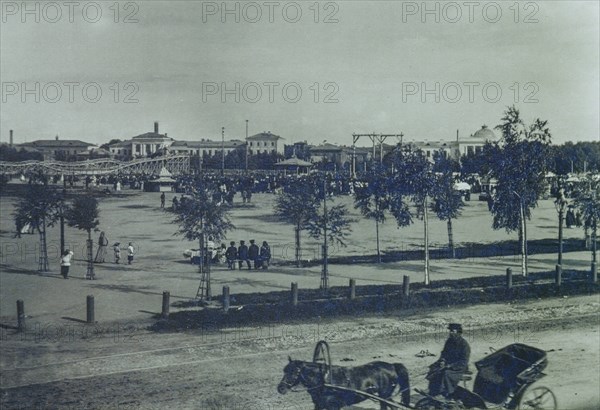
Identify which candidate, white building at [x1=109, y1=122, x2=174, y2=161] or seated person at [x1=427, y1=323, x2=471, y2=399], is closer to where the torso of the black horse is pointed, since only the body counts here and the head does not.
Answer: the white building

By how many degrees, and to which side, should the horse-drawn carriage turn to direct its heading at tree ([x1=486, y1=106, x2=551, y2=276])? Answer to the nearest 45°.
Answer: approximately 90° to its right

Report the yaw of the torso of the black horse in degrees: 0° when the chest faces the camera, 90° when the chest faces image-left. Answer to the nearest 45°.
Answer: approximately 90°

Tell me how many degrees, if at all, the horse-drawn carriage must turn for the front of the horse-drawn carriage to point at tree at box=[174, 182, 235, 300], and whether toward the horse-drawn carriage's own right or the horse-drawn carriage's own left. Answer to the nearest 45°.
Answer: approximately 45° to the horse-drawn carriage's own right

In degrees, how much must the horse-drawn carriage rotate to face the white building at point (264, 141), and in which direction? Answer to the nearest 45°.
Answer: approximately 90° to its right

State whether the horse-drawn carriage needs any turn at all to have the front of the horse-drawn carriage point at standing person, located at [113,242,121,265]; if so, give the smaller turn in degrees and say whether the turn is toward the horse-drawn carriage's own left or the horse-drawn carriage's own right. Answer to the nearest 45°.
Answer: approximately 45° to the horse-drawn carriage's own right

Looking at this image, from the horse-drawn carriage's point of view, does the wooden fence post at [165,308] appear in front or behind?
in front

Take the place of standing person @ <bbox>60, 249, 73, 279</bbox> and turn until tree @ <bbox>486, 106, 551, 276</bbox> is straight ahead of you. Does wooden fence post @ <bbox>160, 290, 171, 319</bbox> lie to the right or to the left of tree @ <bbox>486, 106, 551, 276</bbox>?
right

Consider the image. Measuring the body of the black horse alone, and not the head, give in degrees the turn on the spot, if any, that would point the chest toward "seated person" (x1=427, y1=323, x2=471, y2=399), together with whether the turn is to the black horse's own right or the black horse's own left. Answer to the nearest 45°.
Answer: approximately 180°

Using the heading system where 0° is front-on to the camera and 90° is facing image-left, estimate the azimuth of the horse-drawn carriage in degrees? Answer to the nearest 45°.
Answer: approximately 90°

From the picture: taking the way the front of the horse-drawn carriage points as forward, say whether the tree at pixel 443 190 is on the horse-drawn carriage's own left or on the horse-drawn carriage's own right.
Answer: on the horse-drawn carriage's own right
